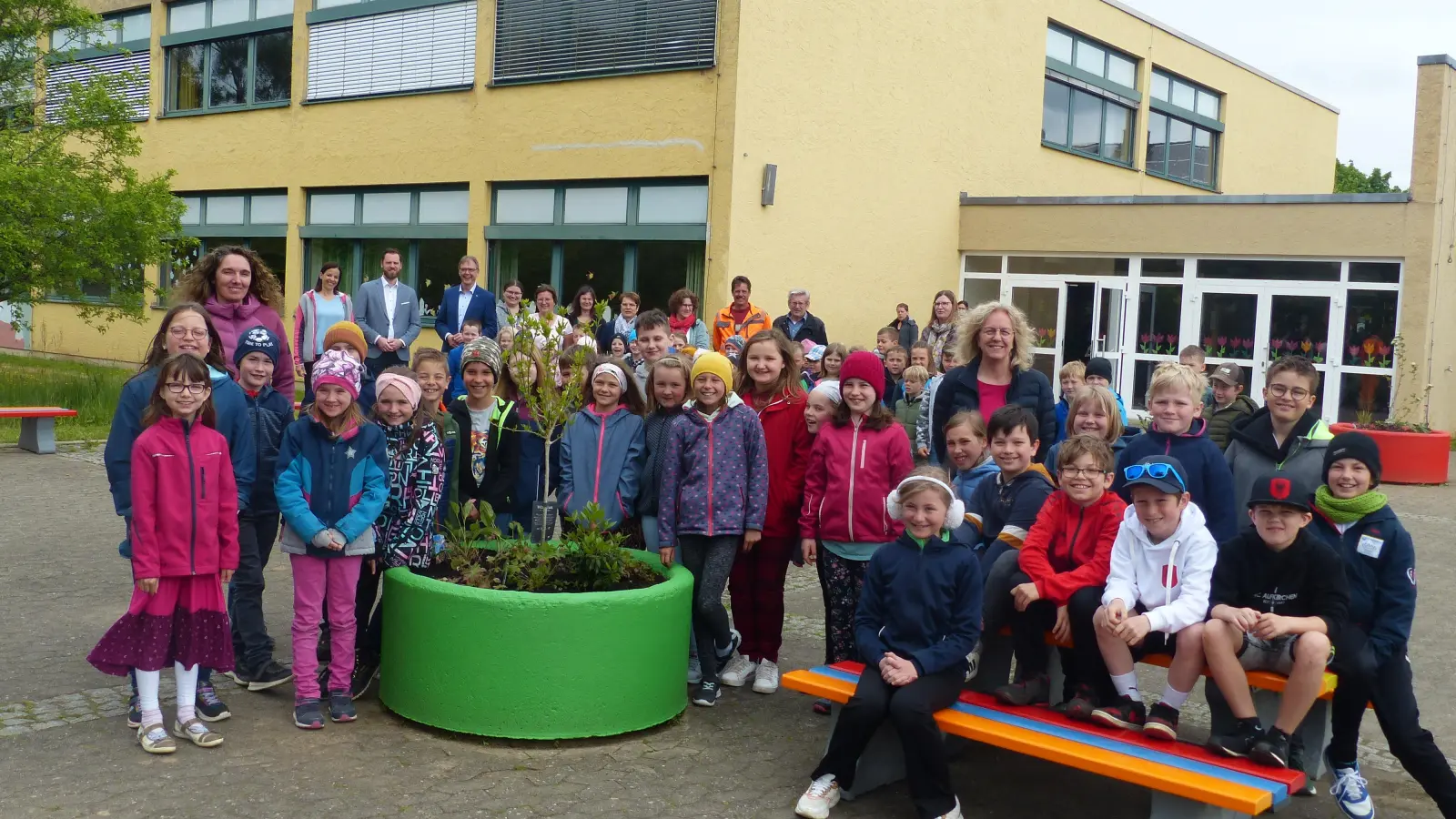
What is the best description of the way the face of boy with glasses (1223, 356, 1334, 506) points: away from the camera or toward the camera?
toward the camera

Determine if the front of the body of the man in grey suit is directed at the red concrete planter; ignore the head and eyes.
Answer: no

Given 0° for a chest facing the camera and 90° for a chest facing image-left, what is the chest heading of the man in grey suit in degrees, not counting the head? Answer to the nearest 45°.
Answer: approximately 0°

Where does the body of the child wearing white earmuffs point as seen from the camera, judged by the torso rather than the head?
toward the camera

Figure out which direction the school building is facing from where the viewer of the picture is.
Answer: facing the viewer and to the left of the viewer

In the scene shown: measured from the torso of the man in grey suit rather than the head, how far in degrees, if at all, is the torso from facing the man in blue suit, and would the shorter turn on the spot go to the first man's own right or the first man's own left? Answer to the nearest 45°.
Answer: approximately 90° to the first man's own left

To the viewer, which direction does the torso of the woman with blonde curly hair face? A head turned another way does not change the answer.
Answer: toward the camera

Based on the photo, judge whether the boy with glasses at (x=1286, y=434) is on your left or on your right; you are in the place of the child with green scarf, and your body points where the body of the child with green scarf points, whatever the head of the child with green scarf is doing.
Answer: on your right

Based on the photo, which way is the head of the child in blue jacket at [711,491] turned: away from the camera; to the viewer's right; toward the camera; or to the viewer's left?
toward the camera

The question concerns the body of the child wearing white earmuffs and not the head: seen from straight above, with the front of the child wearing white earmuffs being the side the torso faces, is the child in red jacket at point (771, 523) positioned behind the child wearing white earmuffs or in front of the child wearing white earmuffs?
behind

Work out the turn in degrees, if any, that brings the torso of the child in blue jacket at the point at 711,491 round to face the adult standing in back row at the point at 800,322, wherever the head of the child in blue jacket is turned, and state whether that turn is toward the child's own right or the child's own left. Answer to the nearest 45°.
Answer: approximately 180°

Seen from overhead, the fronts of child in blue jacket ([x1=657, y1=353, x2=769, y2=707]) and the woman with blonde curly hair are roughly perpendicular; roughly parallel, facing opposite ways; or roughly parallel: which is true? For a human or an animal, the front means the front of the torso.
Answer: roughly parallel

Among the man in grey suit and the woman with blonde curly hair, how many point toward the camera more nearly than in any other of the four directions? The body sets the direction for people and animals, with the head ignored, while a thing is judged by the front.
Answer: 2

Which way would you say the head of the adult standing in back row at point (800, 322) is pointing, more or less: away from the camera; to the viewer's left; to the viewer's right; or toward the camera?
toward the camera

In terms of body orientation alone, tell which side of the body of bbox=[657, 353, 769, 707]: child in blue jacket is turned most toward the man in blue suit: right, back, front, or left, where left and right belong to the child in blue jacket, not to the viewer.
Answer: back

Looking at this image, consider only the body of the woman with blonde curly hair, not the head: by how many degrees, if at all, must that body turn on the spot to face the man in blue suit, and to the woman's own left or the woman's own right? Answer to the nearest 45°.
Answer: approximately 135° to the woman's own right

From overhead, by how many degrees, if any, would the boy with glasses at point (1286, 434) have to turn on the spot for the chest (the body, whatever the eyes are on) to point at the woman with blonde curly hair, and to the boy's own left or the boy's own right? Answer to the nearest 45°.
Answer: approximately 90° to the boy's own right

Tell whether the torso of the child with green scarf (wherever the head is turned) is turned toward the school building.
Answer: no

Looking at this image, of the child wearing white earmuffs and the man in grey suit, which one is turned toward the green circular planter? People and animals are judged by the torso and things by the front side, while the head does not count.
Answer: the man in grey suit

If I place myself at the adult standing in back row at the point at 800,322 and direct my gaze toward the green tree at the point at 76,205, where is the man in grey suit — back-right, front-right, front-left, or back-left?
front-left
